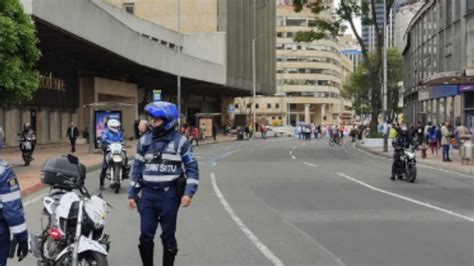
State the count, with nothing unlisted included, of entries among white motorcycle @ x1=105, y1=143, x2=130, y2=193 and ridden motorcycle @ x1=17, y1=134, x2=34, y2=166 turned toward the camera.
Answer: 2

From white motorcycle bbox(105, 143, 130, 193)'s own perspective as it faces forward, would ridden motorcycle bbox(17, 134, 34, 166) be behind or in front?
behind

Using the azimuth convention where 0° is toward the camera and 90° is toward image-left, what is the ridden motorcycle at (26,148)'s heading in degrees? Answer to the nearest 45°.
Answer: approximately 0°

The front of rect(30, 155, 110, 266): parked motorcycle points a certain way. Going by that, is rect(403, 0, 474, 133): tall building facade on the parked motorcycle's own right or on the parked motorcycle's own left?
on the parked motorcycle's own left

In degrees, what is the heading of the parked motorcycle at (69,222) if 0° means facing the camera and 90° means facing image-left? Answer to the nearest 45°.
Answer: approximately 315°

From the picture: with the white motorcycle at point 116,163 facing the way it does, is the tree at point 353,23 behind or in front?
behind

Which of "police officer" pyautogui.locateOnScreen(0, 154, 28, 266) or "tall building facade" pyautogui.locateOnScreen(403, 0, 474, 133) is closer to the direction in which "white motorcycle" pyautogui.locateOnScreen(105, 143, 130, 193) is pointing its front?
the police officer

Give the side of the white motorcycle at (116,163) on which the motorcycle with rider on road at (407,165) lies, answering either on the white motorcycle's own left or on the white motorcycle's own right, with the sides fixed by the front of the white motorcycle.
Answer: on the white motorcycle's own left

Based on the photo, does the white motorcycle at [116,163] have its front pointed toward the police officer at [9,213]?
yes

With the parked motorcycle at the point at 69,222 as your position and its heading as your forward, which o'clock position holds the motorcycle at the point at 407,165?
the motorcycle at the point at 407,165 is roughly at 9 o'clock from the parked motorcycle at the point at 69,222.

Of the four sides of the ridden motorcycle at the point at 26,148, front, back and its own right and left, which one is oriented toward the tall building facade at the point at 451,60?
left

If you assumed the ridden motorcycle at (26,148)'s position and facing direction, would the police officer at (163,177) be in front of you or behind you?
in front
